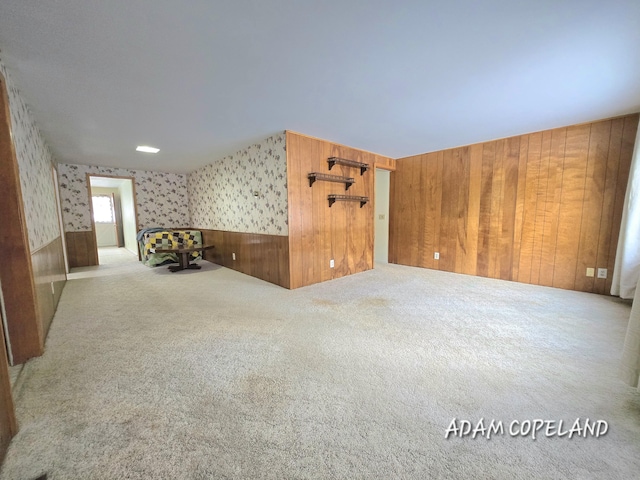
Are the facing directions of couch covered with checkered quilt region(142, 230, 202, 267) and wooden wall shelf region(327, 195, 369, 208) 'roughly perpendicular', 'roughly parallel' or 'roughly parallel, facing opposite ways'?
roughly parallel

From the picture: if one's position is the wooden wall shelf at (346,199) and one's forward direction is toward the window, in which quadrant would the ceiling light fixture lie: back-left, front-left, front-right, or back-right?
front-left

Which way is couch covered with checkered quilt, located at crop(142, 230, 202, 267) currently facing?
toward the camera

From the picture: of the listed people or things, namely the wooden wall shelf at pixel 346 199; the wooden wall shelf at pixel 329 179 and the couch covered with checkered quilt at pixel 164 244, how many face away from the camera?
0

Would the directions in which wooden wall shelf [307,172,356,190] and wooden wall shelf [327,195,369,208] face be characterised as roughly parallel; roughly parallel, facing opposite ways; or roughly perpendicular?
roughly parallel

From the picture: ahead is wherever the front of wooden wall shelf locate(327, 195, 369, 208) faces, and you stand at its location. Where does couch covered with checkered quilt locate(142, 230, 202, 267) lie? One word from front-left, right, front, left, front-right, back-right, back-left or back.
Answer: back-right

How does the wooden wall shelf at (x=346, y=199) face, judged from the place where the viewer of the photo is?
facing the viewer and to the right of the viewer

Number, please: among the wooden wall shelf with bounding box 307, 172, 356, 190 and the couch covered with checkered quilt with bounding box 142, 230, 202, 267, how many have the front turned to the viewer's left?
0

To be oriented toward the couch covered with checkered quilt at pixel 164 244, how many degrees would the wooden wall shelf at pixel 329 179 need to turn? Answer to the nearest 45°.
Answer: approximately 135° to its right

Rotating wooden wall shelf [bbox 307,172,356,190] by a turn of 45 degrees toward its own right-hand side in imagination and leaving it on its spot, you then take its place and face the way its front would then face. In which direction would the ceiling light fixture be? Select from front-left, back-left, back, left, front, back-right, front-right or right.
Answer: right

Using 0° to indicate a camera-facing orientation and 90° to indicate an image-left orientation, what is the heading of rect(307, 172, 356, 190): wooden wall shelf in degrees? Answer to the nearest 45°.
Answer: approximately 315°

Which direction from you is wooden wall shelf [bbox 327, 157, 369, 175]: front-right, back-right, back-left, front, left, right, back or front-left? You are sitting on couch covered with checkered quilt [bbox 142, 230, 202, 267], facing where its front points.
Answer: front-left
